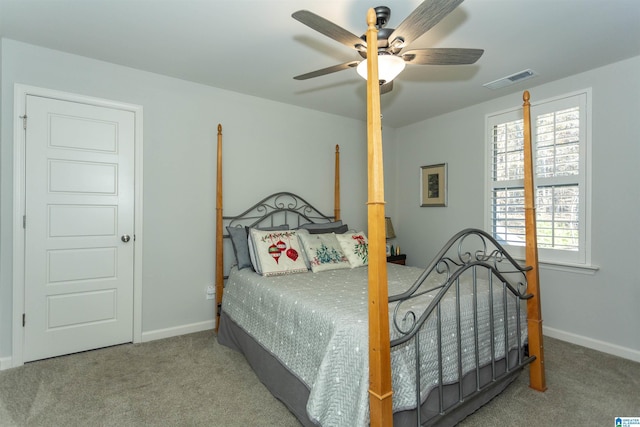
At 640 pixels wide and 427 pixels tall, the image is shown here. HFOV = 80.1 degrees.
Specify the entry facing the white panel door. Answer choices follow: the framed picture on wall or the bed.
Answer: the framed picture on wall

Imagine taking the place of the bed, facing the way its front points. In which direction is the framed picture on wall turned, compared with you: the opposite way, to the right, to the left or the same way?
to the right

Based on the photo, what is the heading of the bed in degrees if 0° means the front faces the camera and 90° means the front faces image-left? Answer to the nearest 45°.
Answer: approximately 315°

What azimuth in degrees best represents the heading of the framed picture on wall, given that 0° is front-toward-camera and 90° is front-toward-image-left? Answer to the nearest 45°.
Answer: approximately 45°

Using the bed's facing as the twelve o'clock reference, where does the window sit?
The window is roughly at 9 o'clock from the bed.

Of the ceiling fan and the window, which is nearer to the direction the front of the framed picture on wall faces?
the ceiling fan
